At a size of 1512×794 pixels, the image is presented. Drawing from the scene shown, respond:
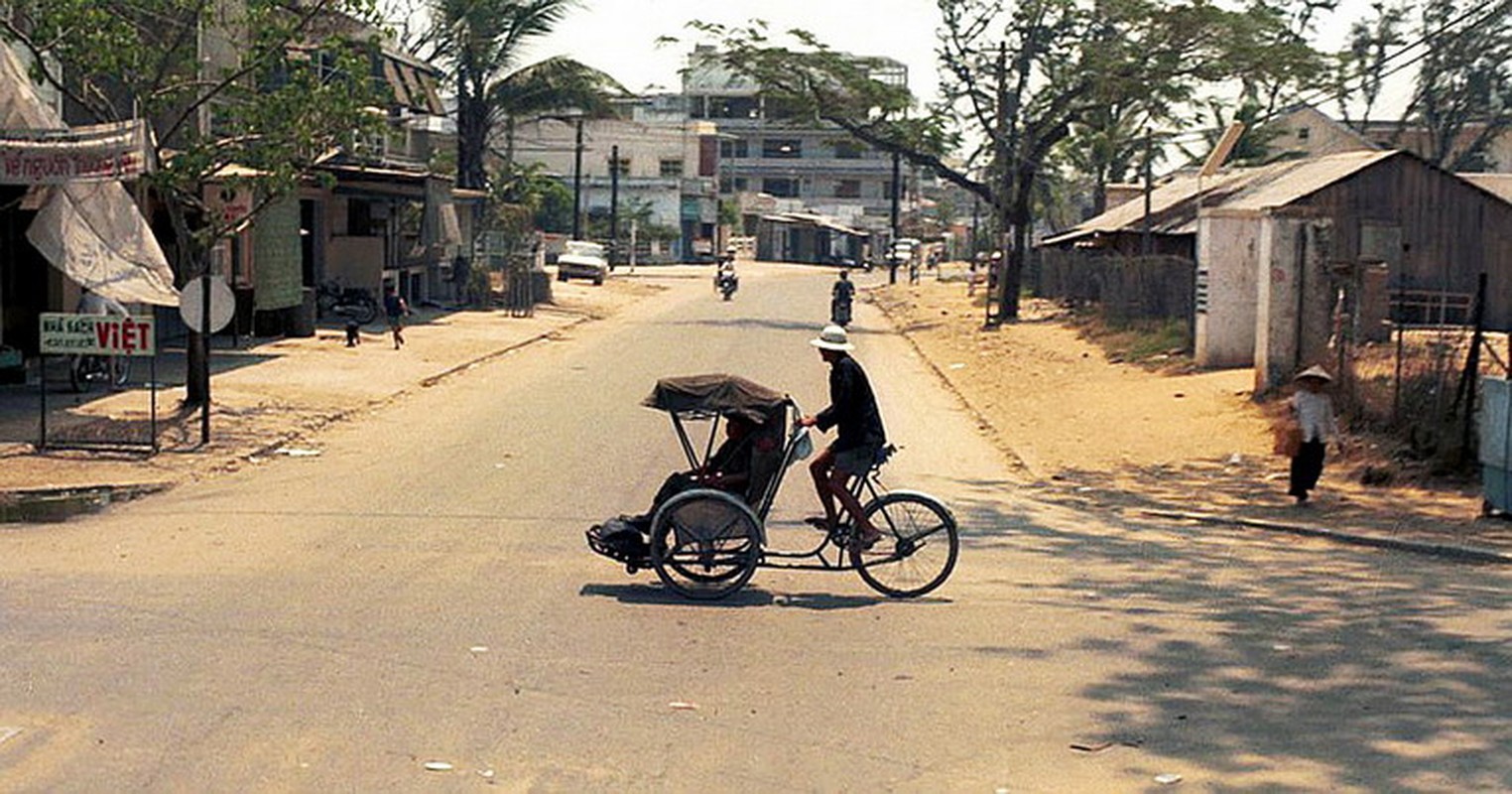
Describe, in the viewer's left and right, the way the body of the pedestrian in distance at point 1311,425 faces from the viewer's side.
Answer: facing the viewer

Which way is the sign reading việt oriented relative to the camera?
toward the camera

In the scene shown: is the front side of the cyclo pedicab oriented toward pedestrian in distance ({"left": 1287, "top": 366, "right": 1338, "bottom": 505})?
no

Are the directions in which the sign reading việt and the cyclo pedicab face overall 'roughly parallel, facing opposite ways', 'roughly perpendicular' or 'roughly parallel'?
roughly perpendicular

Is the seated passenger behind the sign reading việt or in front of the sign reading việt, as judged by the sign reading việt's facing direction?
in front

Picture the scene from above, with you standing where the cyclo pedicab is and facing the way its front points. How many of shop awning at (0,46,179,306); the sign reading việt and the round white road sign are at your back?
0

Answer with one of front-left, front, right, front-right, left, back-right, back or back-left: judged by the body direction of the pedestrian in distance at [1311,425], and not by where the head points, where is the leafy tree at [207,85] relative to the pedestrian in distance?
right

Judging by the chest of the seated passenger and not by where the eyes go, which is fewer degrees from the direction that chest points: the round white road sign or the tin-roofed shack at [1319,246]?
the round white road sign

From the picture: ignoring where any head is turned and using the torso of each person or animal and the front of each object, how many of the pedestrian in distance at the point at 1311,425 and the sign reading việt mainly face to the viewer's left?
0

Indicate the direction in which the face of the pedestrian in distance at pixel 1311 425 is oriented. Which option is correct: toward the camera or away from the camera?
toward the camera

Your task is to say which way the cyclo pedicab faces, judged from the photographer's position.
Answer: facing to the left of the viewer

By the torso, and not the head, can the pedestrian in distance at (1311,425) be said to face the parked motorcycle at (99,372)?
no

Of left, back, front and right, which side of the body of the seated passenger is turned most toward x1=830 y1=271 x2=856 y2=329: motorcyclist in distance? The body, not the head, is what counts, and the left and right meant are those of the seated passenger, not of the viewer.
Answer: right

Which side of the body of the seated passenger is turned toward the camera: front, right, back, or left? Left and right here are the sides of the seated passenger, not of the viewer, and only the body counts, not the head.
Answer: left
